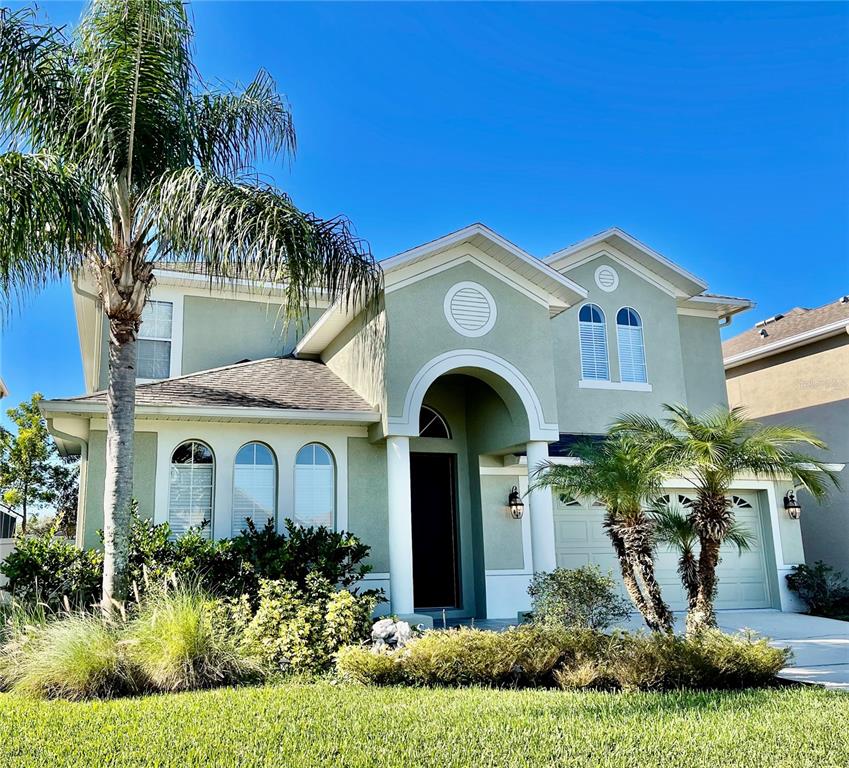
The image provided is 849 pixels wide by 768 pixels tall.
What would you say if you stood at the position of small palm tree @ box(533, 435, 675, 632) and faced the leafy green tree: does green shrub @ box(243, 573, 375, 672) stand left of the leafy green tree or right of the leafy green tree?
left

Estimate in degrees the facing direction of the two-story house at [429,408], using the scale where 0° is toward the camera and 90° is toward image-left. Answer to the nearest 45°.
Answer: approximately 0°

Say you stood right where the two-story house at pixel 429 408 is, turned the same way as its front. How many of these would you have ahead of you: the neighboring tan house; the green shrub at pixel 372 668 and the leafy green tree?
1

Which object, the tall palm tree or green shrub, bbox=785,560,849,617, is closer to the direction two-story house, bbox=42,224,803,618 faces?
the tall palm tree

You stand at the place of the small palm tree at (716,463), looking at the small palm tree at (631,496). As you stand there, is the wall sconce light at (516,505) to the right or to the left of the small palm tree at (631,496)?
right

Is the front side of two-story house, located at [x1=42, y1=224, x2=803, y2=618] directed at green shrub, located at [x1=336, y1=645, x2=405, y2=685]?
yes

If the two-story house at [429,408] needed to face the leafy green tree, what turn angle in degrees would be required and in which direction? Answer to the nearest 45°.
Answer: approximately 135° to its right

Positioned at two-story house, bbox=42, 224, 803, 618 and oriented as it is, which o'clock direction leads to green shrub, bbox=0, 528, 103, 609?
The green shrub is roughly at 2 o'clock from the two-story house.

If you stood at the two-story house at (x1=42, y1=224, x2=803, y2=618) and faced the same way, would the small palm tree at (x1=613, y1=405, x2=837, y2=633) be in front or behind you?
in front

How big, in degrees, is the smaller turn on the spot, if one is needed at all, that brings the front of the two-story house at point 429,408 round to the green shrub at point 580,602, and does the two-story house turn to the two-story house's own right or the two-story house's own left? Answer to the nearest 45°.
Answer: approximately 45° to the two-story house's own left

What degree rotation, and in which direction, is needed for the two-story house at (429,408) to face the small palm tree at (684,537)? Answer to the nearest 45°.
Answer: approximately 45° to its left
